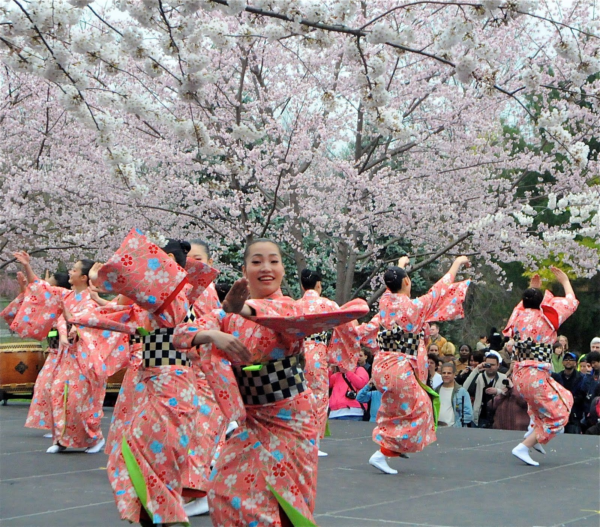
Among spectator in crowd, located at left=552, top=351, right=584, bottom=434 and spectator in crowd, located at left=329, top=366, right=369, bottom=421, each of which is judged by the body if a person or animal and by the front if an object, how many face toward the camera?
2

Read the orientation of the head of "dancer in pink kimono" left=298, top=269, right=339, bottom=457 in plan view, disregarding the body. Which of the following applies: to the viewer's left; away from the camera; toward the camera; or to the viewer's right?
away from the camera

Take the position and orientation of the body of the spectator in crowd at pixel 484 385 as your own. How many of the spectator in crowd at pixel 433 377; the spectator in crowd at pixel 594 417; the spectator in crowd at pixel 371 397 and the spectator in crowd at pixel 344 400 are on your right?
3

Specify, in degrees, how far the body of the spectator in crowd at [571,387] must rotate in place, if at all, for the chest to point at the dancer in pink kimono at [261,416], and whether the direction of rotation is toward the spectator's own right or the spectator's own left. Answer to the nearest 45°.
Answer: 0° — they already face them

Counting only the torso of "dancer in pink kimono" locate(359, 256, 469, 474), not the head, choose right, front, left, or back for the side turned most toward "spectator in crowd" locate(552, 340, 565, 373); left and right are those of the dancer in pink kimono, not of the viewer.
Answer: front

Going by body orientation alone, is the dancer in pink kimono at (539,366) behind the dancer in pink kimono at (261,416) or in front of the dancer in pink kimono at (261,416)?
behind

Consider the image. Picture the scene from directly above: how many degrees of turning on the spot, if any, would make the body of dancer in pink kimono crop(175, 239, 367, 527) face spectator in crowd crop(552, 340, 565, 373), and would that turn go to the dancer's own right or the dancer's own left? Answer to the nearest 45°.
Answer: approximately 180°

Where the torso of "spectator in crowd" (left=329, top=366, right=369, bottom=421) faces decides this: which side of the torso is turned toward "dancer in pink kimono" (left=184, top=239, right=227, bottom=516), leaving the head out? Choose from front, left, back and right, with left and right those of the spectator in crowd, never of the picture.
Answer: front

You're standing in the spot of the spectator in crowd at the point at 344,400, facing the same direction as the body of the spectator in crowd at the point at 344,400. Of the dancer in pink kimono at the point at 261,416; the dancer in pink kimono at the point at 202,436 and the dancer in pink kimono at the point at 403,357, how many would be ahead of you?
3

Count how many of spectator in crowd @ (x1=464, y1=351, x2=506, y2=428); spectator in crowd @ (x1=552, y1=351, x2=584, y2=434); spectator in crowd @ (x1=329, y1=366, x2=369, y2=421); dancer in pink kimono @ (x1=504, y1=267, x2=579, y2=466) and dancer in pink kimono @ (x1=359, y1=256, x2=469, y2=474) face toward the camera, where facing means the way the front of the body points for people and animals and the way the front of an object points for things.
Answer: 3
